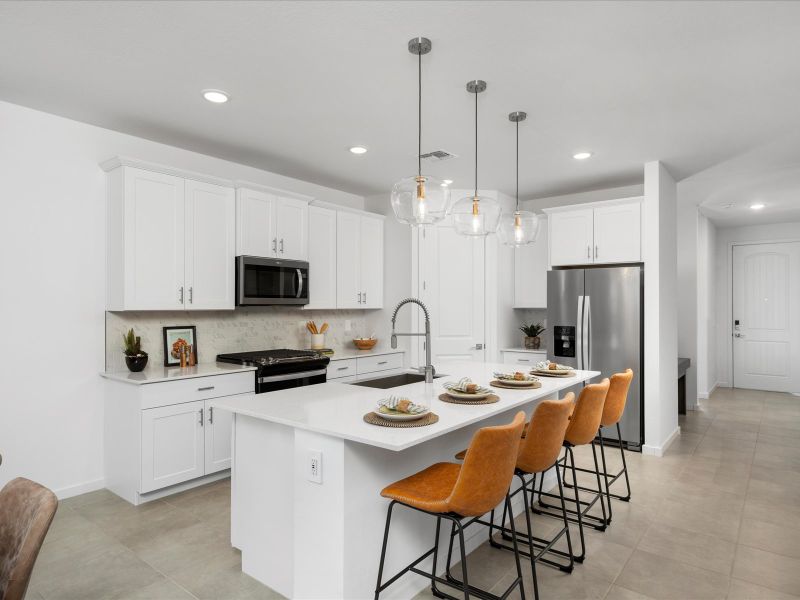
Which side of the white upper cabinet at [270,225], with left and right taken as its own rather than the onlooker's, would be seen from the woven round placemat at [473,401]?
front

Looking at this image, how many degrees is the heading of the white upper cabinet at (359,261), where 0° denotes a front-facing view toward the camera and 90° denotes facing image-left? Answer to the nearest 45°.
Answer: approximately 315°

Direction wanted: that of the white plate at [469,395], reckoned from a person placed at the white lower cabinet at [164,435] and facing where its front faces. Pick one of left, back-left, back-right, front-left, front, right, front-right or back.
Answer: front

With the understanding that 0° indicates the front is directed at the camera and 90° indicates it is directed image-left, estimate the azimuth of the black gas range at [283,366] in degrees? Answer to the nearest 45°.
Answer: approximately 315°

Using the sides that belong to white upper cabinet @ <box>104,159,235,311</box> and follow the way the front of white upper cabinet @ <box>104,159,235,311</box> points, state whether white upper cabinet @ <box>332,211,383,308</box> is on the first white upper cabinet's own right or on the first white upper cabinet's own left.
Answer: on the first white upper cabinet's own left

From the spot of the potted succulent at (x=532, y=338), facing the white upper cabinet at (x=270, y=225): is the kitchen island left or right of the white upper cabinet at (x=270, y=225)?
left

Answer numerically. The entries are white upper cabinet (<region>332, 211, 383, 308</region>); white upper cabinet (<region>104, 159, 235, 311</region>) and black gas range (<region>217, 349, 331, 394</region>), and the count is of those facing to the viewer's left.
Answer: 0

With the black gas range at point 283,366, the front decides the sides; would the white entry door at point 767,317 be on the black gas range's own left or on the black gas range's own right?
on the black gas range's own left

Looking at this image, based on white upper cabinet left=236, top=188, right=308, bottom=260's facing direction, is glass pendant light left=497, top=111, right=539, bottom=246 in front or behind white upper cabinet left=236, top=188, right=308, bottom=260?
in front

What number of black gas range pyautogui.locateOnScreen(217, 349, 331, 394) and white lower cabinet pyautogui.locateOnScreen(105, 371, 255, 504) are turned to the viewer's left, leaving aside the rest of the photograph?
0

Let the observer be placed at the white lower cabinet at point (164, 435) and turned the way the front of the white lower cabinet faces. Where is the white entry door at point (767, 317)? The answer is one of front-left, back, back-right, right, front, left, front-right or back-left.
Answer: front-left

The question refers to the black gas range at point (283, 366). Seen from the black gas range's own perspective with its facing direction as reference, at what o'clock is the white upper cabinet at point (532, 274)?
The white upper cabinet is roughly at 10 o'clock from the black gas range.

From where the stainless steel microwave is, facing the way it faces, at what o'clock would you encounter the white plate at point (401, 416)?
The white plate is roughly at 1 o'clock from the stainless steel microwave.

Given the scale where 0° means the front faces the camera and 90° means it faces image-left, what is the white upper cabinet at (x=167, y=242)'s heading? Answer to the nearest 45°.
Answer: approximately 315°

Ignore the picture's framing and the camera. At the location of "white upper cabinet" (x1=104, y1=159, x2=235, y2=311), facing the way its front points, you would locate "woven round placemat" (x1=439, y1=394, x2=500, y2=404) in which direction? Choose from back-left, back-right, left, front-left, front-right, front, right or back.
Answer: front

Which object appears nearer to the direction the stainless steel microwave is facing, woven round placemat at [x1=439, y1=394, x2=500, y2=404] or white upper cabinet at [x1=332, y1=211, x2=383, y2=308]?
the woven round placemat

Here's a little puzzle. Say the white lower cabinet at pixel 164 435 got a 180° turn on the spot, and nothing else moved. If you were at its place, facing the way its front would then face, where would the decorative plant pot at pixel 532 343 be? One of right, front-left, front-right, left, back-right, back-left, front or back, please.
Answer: back-right
